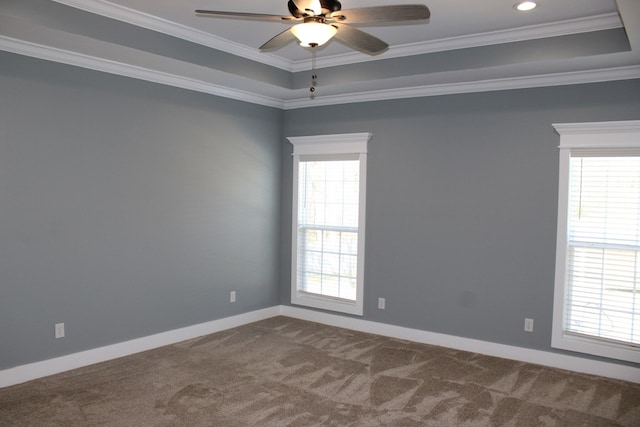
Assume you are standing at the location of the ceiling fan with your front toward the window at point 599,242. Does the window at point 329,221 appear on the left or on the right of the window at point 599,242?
left

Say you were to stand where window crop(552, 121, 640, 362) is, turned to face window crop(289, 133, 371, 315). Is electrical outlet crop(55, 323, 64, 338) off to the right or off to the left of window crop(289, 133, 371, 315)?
left

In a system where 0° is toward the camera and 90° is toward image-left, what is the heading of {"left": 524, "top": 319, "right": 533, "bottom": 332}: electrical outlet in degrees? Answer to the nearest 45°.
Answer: approximately 0°

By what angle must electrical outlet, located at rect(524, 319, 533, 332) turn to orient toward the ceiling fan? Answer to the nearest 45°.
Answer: approximately 45° to its right

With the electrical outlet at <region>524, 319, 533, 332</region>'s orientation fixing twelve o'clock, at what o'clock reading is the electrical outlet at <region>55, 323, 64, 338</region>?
the electrical outlet at <region>55, 323, 64, 338</region> is roughly at 2 o'clock from the electrical outlet at <region>524, 319, 533, 332</region>.

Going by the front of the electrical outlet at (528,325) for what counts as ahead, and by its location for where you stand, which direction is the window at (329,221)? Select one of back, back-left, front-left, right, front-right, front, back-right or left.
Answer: right
